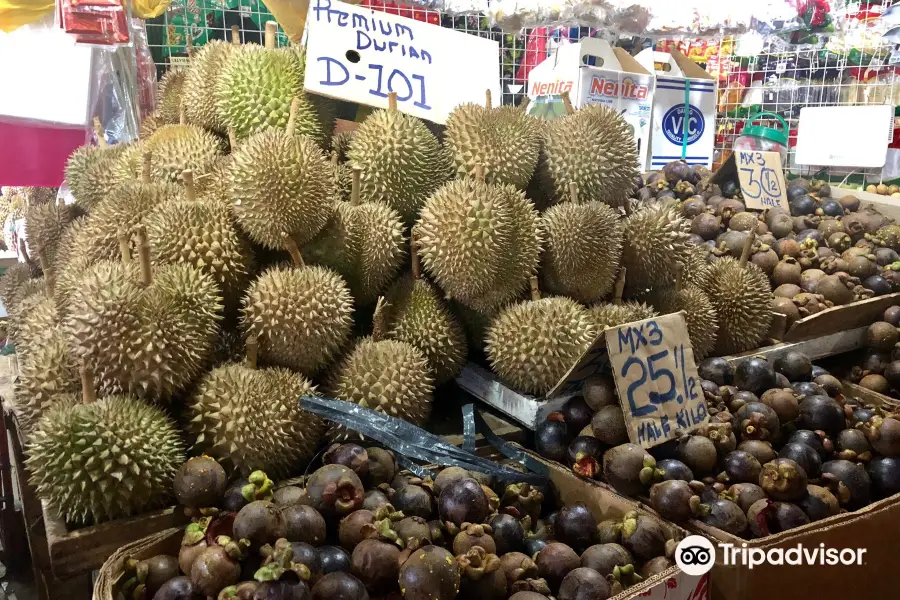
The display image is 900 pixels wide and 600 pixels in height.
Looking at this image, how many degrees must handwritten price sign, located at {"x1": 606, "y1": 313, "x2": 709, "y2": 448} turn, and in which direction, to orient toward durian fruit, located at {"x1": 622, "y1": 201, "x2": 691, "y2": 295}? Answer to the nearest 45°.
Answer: approximately 180°

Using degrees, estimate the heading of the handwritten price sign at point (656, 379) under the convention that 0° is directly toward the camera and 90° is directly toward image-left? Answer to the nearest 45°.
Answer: approximately 0°

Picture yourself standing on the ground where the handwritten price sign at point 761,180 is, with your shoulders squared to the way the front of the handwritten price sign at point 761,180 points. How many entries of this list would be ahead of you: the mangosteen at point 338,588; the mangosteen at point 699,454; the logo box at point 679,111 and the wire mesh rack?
2

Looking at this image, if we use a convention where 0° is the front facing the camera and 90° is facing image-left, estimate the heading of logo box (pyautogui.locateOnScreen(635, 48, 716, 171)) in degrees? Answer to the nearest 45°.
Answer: approximately 0°

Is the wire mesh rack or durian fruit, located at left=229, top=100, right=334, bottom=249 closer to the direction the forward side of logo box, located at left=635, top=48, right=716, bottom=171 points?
the durian fruit

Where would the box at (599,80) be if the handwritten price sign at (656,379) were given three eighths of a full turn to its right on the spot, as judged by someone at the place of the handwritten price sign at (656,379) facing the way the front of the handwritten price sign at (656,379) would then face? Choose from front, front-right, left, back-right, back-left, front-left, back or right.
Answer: front-right
